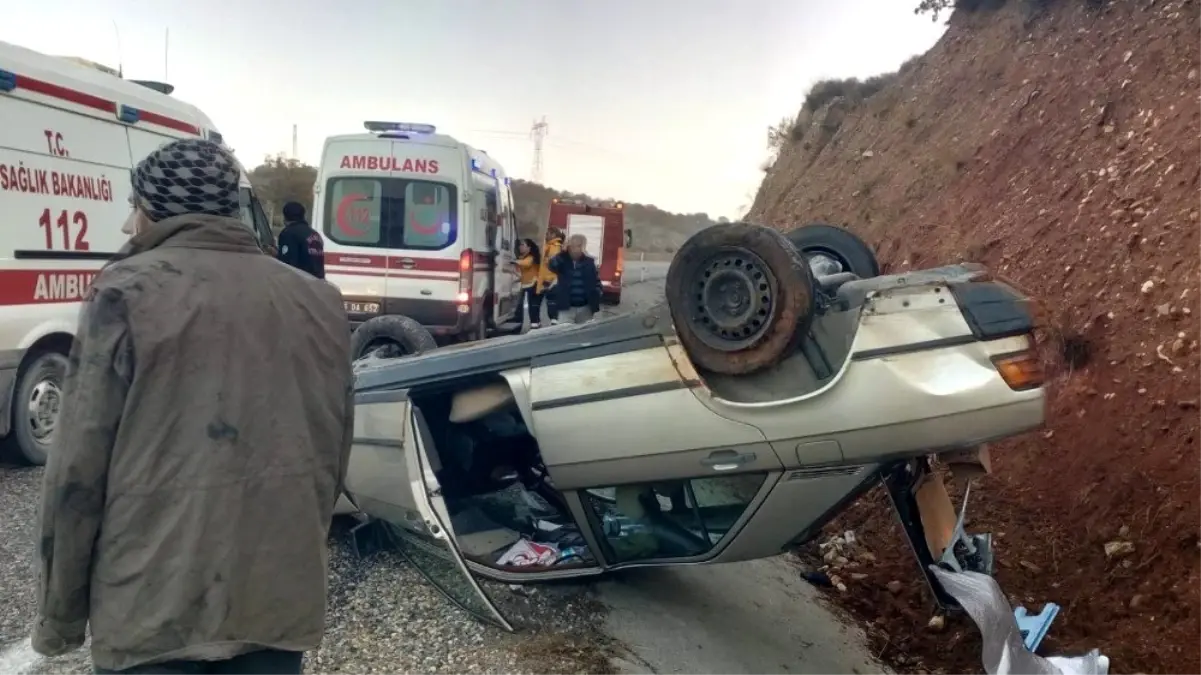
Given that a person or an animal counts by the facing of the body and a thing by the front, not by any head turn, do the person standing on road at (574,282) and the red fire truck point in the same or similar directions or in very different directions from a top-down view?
very different directions

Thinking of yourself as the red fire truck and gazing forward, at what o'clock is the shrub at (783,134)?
The shrub is roughly at 4 o'clock from the red fire truck.

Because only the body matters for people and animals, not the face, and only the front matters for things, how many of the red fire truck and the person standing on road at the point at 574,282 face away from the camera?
1

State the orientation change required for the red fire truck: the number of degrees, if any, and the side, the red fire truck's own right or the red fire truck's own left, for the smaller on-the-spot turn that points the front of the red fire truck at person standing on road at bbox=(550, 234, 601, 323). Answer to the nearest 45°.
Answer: approximately 180°

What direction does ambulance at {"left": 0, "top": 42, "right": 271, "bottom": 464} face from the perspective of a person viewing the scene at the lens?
facing away from the viewer and to the right of the viewer

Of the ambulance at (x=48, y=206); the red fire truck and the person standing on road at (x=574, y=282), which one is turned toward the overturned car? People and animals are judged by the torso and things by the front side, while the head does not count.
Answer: the person standing on road

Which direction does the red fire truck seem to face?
away from the camera

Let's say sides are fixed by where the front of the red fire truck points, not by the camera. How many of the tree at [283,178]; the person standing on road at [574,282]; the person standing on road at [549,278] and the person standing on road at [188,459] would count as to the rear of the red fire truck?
3

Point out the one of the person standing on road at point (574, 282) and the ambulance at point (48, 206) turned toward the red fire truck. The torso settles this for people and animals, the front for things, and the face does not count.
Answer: the ambulance

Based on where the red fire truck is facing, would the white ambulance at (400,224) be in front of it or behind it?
behind

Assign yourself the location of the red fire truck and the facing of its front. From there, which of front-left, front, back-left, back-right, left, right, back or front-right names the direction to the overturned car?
back
